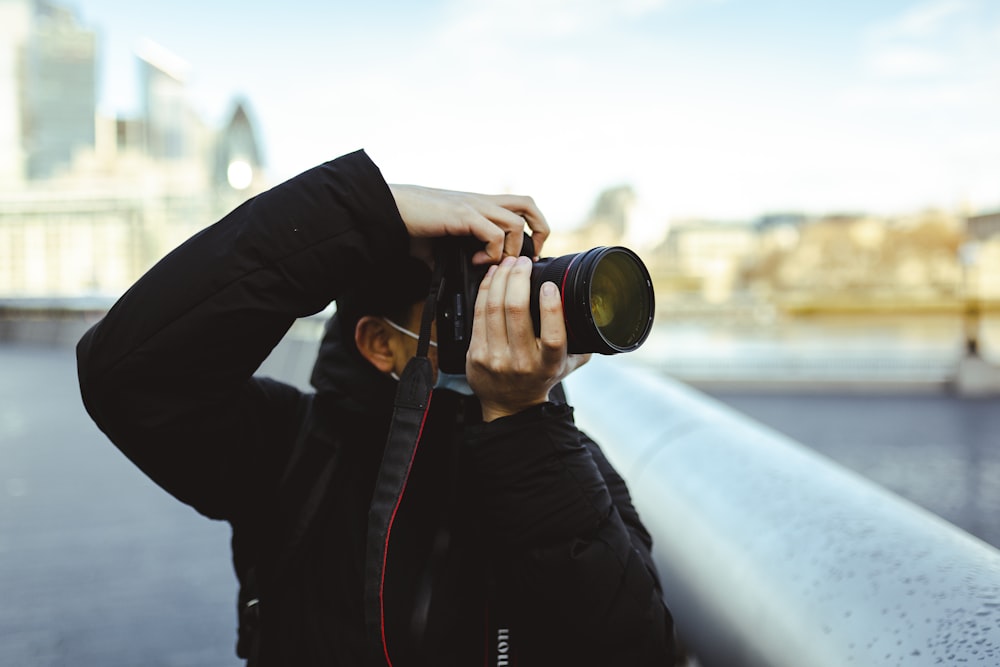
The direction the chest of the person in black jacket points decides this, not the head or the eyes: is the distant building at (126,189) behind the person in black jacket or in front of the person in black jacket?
behind

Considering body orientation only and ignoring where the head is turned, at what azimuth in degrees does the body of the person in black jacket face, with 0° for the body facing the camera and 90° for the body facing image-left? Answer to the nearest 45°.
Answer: approximately 315°

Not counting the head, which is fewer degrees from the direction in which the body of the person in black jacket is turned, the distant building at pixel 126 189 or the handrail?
the handrail
